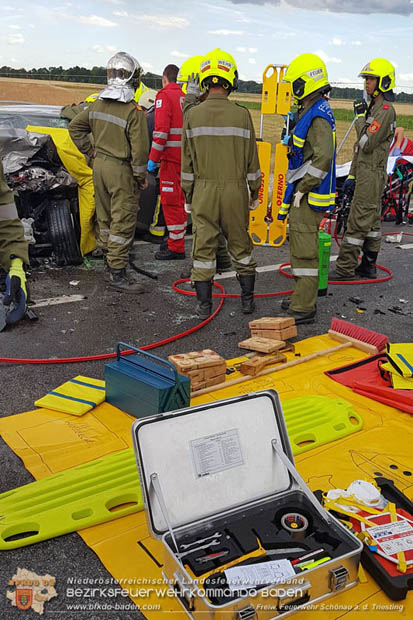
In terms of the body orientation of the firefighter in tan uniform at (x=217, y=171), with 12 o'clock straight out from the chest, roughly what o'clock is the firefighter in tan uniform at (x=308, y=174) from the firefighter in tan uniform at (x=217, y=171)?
the firefighter in tan uniform at (x=308, y=174) is roughly at 3 o'clock from the firefighter in tan uniform at (x=217, y=171).

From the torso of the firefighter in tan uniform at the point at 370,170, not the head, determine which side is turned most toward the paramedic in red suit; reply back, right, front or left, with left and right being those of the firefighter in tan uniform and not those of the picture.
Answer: front

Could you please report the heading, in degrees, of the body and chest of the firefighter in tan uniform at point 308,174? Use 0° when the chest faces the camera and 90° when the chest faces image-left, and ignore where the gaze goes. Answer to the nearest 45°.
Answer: approximately 90°

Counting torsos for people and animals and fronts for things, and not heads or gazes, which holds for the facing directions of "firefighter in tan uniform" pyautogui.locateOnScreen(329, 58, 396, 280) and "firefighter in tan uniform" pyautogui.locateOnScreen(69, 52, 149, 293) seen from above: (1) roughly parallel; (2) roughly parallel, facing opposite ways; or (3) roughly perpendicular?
roughly perpendicular

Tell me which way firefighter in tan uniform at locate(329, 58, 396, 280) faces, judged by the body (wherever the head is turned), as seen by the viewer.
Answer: to the viewer's left

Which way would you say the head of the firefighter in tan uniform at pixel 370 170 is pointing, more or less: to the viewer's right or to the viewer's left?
to the viewer's left

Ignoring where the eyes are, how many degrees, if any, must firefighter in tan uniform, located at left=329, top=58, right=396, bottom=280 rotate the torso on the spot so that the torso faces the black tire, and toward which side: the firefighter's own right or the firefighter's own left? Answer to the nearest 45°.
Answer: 0° — they already face it

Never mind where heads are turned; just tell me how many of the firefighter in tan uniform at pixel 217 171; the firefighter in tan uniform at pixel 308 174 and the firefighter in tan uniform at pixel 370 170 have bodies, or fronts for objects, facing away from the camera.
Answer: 1

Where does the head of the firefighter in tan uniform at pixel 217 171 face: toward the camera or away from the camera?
away from the camera

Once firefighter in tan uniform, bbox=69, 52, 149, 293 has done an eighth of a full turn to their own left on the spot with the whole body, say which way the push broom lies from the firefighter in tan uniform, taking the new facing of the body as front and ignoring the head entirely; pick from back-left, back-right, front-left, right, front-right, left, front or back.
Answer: back-right

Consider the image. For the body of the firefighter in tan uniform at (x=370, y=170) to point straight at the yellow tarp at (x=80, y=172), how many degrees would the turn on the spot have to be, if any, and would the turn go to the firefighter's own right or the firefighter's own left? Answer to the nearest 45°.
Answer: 0° — they already face it

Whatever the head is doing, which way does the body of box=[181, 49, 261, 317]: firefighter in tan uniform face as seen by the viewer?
away from the camera

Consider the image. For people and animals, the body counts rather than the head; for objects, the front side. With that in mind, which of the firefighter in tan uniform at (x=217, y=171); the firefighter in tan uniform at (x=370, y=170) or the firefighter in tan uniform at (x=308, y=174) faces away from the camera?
the firefighter in tan uniform at (x=217, y=171)
